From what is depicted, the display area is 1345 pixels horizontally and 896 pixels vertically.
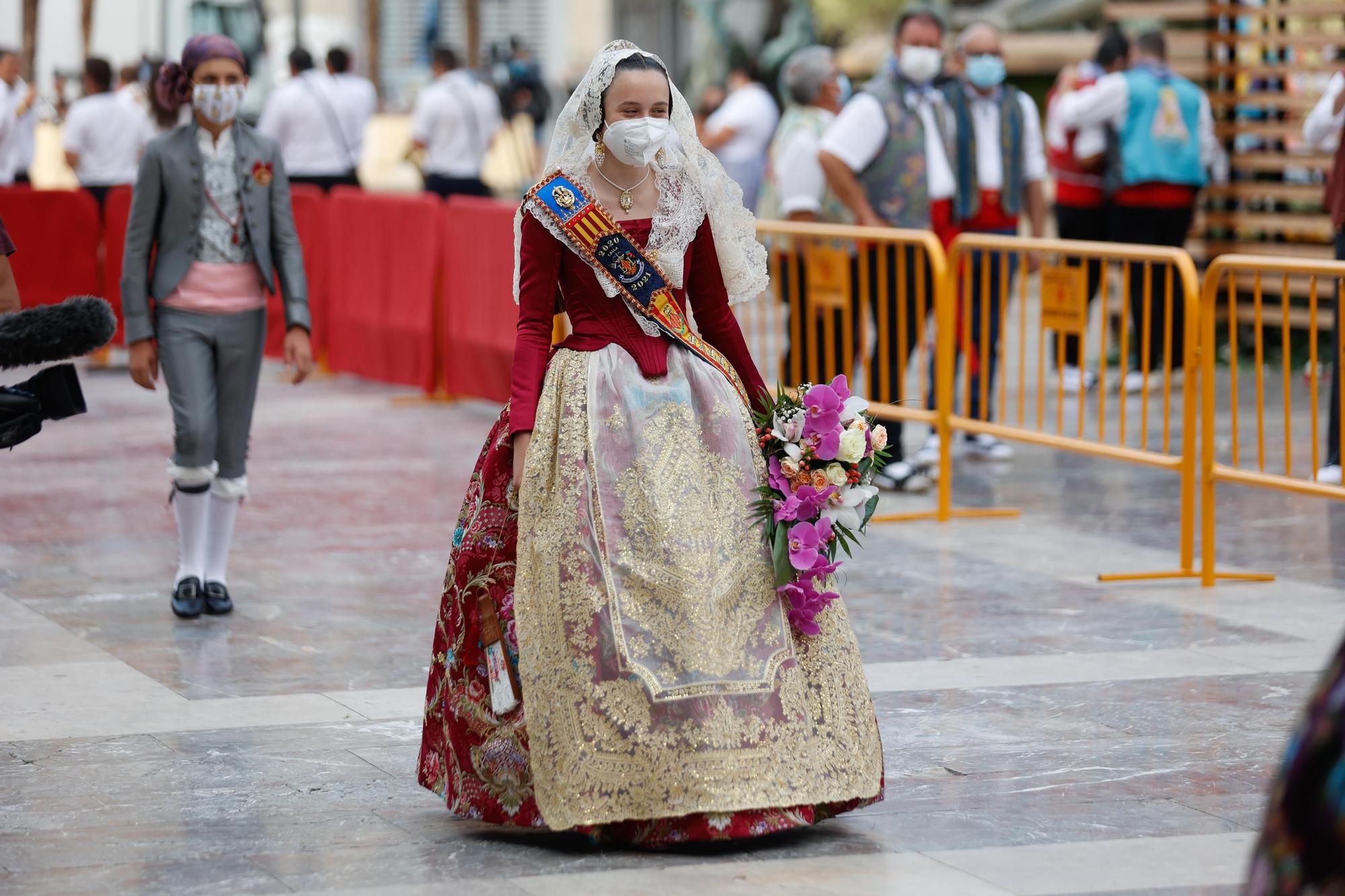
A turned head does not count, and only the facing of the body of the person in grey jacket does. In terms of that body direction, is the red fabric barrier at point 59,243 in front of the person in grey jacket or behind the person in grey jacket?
behind

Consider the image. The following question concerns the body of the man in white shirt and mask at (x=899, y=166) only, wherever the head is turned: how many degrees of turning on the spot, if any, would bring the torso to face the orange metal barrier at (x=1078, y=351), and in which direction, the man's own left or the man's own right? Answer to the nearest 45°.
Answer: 0° — they already face it

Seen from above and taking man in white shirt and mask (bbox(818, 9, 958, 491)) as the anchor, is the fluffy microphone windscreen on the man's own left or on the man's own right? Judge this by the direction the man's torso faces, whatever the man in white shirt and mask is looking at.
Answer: on the man's own right

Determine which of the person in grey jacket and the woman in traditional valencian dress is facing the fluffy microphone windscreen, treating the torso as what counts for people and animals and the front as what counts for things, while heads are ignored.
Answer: the person in grey jacket

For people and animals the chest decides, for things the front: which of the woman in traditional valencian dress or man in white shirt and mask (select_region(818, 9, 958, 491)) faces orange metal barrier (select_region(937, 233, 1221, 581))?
the man in white shirt and mask

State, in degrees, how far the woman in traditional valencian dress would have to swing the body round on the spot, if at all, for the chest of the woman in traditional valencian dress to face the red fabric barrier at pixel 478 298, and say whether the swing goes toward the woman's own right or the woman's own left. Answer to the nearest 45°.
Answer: approximately 135° to the woman's own left

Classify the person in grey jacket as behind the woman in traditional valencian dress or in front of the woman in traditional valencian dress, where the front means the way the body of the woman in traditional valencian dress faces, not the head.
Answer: behind
